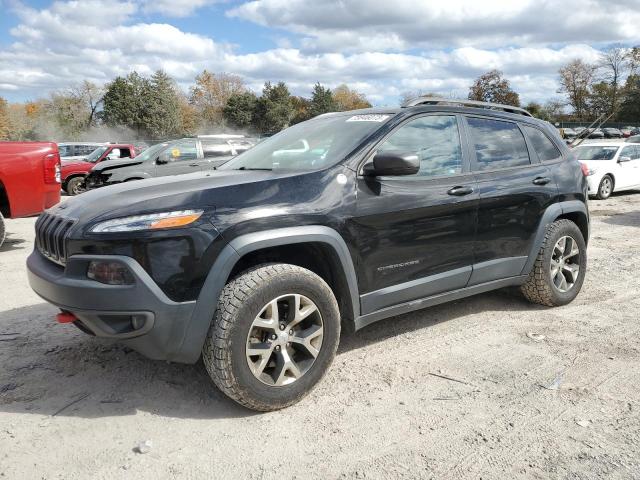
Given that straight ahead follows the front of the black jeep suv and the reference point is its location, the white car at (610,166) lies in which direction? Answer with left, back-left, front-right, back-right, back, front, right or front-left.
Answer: back

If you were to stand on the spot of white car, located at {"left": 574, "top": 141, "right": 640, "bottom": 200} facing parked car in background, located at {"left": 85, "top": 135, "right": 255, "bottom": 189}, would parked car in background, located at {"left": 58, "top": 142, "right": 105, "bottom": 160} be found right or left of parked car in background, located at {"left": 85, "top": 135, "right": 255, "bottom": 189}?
right

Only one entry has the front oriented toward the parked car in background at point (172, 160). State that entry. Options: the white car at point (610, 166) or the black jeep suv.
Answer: the white car
